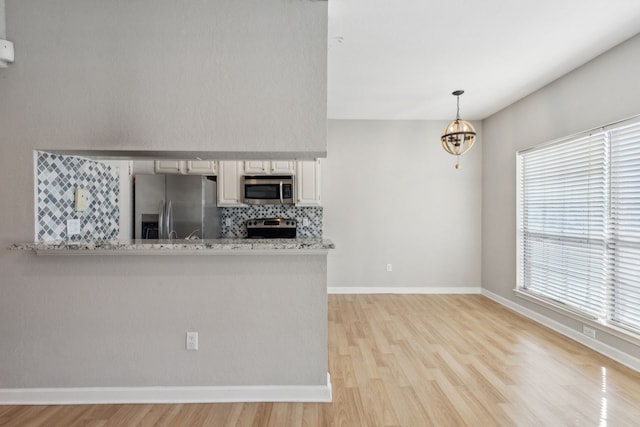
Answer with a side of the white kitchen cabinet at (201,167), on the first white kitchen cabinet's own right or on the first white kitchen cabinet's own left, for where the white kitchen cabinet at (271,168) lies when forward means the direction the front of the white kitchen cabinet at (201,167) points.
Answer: on the first white kitchen cabinet's own left

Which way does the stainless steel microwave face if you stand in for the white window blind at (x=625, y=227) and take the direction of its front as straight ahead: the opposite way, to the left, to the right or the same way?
to the left

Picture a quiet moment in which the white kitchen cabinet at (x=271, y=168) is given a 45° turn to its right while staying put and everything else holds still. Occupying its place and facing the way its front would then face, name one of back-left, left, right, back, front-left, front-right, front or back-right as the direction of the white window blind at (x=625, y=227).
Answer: left

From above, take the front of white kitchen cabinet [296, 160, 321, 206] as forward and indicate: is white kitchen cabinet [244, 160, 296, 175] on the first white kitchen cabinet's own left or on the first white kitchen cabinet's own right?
on the first white kitchen cabinet's own right

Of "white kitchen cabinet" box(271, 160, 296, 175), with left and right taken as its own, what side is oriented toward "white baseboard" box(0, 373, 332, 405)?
front

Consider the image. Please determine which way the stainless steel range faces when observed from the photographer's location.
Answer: facing the viewer

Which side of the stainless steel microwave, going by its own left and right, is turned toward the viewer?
front

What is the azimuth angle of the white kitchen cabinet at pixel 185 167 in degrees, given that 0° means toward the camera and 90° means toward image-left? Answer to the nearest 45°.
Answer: approximately 0°

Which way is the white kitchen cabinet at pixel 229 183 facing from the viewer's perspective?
toward the camera

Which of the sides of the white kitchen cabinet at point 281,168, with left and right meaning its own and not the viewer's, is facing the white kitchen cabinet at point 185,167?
right

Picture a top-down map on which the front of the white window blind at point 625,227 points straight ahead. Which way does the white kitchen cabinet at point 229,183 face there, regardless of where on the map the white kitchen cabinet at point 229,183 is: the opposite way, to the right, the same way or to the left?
to the left

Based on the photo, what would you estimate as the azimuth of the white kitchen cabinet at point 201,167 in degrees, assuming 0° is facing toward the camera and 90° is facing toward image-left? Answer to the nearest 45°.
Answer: approximately 0°

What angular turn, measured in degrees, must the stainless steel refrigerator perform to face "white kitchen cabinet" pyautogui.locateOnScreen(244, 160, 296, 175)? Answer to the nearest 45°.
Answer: approximately 90° to its left
